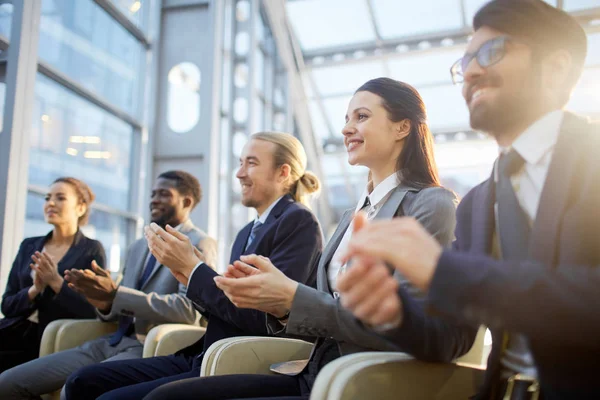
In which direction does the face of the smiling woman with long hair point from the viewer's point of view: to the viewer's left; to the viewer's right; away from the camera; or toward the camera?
to the viewer's left

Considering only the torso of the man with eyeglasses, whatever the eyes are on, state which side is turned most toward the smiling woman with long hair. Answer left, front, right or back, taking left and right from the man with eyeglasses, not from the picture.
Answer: right

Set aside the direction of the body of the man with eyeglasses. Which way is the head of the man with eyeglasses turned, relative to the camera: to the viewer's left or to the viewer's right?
to the viewer's left

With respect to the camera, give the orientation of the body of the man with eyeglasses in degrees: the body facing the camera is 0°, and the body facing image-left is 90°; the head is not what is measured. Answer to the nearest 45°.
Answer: approximately 45°
